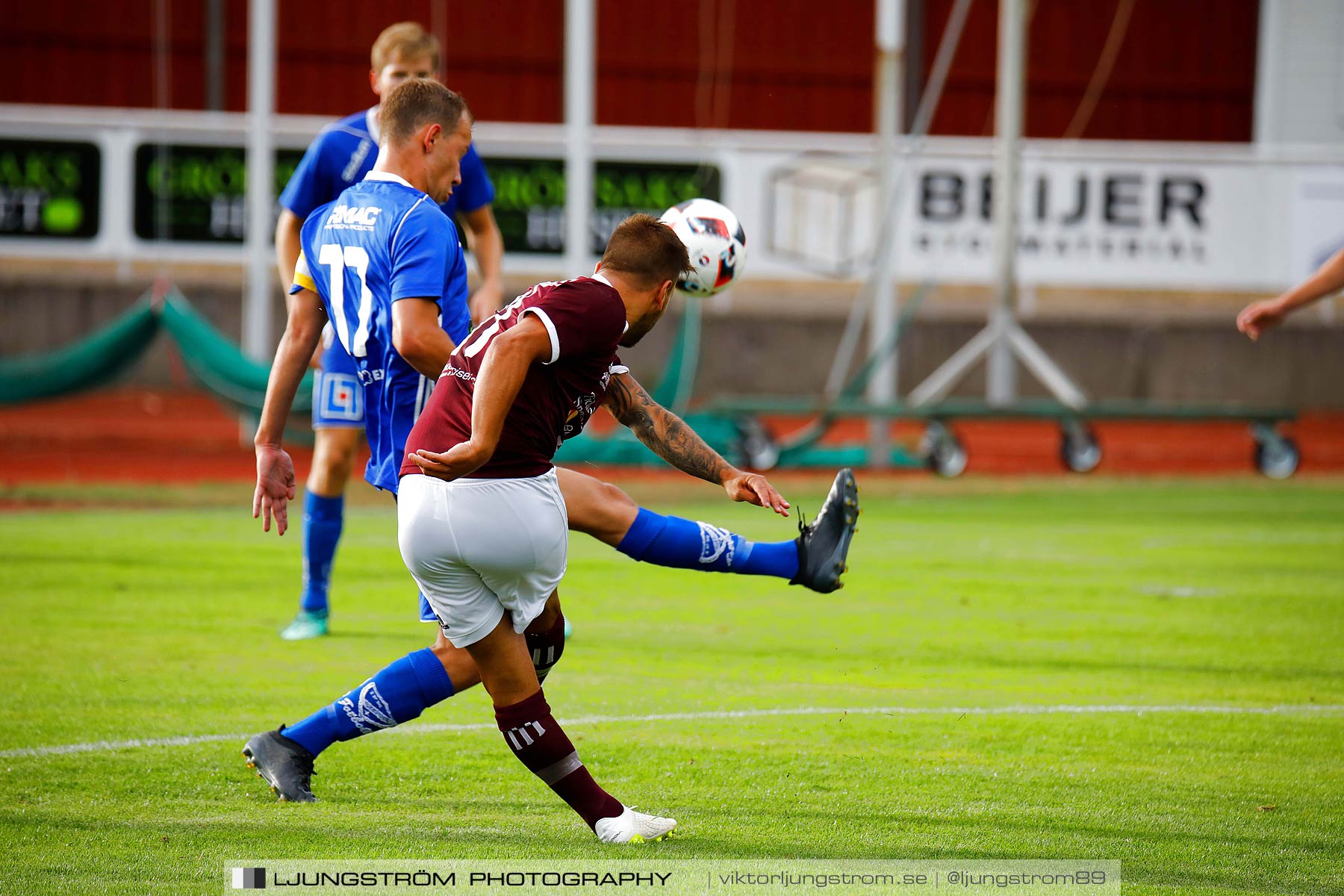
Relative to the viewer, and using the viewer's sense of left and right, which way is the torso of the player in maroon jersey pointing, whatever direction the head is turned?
facing away from the viewer and to the right of the viewer

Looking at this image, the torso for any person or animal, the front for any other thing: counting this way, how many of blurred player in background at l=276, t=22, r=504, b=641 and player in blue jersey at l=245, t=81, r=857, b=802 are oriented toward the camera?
1

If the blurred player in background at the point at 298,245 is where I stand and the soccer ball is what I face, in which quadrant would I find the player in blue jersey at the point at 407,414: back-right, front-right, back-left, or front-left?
front-right

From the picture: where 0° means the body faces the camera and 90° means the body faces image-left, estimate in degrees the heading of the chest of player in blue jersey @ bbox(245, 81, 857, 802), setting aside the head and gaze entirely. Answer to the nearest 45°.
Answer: approximately 225°

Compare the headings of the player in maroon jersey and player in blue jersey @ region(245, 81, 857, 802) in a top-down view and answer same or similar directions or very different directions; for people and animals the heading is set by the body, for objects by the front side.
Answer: same or similar directions

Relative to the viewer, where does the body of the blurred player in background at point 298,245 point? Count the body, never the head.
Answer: toward the camera

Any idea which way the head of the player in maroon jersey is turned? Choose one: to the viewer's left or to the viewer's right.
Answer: to the viewer's right

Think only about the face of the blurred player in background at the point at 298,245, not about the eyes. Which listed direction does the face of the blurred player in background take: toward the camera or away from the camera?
toward the camera

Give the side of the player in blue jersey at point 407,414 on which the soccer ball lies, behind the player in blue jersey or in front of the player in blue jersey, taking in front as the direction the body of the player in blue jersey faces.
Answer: in front

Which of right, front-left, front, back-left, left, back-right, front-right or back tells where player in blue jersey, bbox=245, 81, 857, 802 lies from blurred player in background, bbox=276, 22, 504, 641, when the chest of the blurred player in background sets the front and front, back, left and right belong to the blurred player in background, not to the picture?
front
